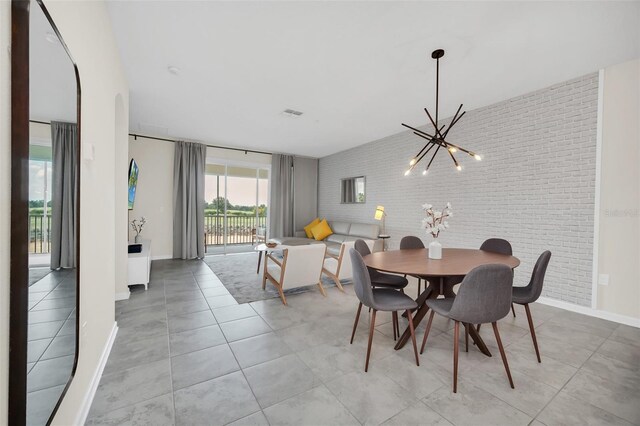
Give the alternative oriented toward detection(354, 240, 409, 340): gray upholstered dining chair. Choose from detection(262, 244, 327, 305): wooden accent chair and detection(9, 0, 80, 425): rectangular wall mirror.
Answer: the rectangular wall mirror

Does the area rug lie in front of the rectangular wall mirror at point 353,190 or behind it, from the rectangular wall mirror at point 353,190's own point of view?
in front

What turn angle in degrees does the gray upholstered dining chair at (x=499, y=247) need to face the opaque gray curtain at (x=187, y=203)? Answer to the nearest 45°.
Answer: approximately 45° to its right

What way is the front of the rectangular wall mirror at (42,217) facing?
to the viewer's right

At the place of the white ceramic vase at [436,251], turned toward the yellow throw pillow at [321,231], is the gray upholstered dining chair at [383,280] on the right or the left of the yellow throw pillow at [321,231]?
left

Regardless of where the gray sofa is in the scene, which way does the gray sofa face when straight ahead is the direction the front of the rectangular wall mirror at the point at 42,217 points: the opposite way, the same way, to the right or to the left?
the opposite way

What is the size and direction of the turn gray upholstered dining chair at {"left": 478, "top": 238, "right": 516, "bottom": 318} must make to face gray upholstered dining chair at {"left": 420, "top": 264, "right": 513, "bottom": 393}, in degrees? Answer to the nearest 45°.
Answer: approximately 45° to its left

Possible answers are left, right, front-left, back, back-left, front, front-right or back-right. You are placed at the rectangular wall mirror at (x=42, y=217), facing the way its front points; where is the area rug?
front-left

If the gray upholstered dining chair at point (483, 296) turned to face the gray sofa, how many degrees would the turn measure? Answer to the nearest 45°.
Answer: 0° — it already faces it

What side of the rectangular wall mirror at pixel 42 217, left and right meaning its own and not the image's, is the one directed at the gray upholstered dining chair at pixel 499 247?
front

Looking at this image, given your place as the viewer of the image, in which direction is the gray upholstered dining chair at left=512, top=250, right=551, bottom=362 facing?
facing to the left of the viewer

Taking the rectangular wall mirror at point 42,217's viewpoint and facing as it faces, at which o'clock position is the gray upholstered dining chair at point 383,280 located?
The gray upholstered dining chair is roughly at 12 o'clock from the rectangular wall mirror.
